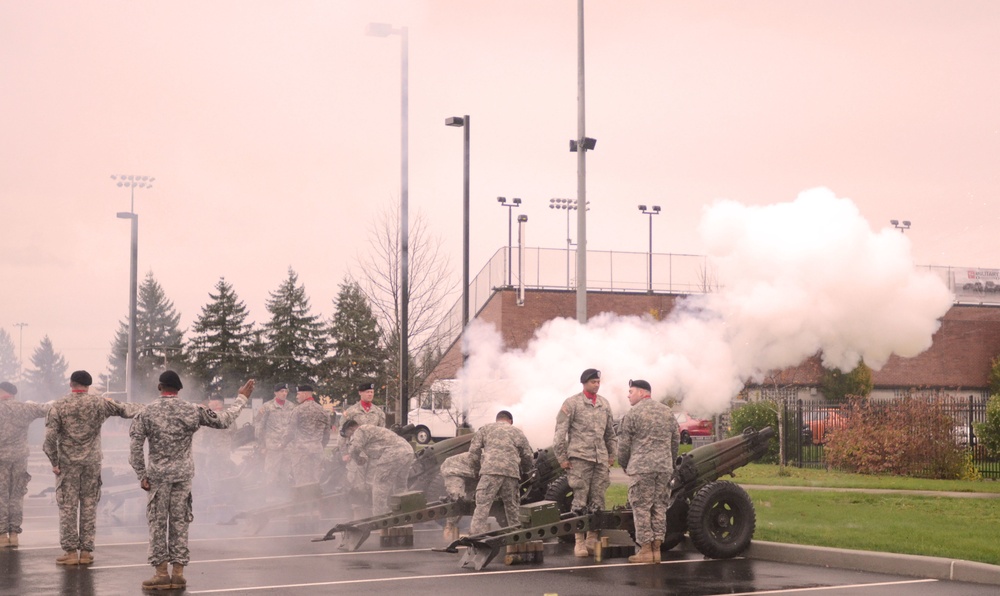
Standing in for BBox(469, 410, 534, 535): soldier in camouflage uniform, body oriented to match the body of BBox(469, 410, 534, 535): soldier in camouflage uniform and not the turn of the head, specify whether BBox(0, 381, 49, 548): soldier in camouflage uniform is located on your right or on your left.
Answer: on your left

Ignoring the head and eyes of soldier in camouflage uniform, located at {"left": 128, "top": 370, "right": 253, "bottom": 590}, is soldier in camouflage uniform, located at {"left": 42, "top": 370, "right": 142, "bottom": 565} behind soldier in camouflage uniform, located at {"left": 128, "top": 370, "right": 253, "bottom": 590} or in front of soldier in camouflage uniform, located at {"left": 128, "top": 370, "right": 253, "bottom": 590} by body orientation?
in front

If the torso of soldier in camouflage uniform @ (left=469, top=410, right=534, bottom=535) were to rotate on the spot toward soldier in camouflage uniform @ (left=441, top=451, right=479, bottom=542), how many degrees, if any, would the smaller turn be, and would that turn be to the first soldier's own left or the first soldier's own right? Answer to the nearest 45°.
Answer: approximately 45° to the first soldier's own left

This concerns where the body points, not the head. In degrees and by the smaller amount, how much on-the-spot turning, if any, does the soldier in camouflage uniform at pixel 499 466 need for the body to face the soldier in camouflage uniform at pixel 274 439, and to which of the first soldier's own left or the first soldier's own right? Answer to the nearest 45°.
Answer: approximately 45° to the first soldier's own left

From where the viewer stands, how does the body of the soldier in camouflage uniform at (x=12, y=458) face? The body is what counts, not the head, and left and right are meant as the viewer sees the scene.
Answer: facing away from the viewer

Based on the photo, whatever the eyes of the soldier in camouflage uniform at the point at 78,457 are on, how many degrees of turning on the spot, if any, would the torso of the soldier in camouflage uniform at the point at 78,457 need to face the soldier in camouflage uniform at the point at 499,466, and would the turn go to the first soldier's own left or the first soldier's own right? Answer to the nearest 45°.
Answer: approximately 90° to the first soldier's own right

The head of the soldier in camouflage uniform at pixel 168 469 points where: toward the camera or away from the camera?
away from the camera

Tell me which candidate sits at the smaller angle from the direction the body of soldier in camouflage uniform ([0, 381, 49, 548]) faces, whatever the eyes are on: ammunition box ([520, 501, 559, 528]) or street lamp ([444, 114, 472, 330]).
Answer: the street lamp

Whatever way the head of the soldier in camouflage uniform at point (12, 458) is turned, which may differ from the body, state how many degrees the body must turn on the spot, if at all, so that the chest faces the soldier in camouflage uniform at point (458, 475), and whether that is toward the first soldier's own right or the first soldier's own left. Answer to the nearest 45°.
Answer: approximately 90° to the first soldier's own right

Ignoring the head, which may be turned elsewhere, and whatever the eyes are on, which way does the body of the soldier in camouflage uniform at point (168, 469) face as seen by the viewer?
away from the camera

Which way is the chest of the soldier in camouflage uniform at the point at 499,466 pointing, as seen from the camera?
away from the camera

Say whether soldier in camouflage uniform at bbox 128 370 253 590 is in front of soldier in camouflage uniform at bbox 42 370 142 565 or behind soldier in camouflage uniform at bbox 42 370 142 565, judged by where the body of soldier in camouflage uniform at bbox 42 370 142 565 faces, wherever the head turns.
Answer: behind

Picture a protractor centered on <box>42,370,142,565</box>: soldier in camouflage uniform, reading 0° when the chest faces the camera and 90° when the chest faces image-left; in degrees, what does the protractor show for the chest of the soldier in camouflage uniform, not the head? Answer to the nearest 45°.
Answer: approximately 180°

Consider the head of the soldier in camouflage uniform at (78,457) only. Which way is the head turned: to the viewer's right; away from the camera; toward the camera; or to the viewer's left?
away from the camera

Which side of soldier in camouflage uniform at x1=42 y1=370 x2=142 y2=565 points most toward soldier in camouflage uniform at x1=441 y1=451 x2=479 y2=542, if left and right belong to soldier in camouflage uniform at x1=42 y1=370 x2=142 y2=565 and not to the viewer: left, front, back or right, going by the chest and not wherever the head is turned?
right
